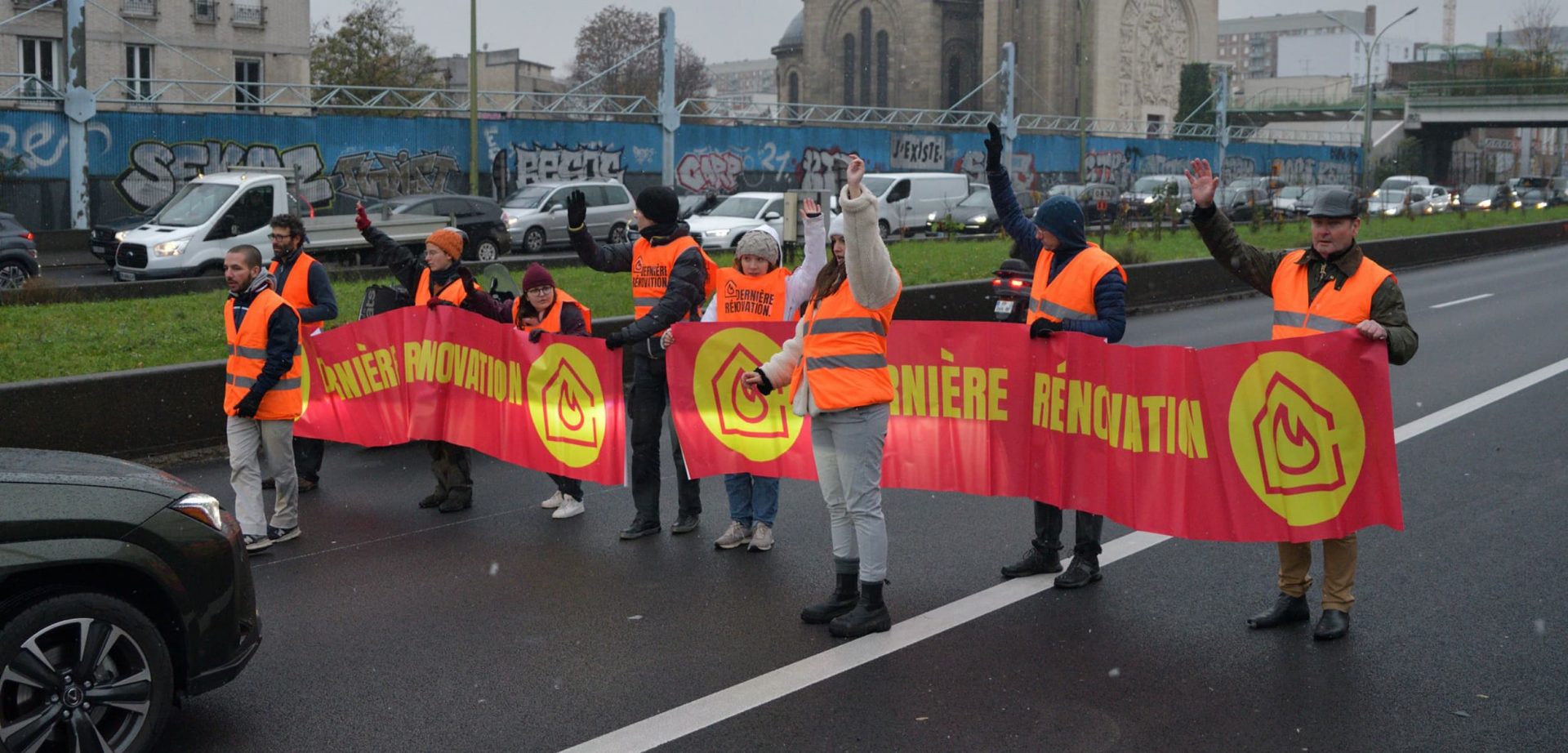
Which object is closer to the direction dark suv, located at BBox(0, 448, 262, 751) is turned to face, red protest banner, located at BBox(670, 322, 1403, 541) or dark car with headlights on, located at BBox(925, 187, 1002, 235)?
the red protest banner

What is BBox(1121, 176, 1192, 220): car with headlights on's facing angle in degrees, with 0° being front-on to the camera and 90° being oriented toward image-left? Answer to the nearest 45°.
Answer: approximately 45°

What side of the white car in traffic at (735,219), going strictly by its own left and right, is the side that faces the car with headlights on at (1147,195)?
back

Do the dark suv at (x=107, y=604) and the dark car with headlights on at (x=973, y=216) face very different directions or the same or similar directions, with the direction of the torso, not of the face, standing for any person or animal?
very different directions

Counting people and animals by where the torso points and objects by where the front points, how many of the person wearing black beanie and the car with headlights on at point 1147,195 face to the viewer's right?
0

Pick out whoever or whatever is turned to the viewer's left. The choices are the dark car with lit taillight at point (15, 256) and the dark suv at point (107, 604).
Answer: the dark car with lit taillight

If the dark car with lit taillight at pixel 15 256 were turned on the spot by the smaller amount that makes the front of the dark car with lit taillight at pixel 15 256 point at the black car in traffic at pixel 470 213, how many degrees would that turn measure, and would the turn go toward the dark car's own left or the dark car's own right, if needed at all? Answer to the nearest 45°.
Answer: approximately 135° to the dark car's own right

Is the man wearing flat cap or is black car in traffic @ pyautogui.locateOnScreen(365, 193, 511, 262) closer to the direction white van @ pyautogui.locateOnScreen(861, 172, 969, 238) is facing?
the black car in traffic

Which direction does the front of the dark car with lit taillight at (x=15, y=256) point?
to the viewer's left

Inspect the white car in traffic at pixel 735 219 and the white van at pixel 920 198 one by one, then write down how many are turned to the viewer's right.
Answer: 0

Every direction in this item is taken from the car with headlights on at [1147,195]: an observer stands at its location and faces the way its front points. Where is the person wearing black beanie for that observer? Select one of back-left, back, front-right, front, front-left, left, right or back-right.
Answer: front-left

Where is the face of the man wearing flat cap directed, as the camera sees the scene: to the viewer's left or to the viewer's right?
to the viewer's left

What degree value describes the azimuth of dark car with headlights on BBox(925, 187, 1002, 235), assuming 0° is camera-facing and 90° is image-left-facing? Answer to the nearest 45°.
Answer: approximately 45°

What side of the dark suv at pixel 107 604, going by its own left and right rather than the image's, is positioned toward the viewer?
right

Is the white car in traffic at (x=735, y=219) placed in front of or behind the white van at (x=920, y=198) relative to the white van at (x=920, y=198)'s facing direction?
in front
